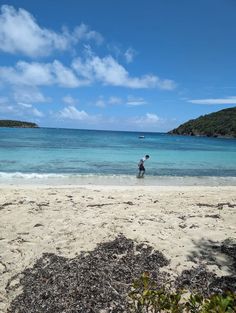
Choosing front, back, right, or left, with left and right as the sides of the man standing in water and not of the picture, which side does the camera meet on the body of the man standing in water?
right

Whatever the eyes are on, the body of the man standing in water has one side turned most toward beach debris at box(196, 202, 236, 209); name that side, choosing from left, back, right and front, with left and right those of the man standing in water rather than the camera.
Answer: right
